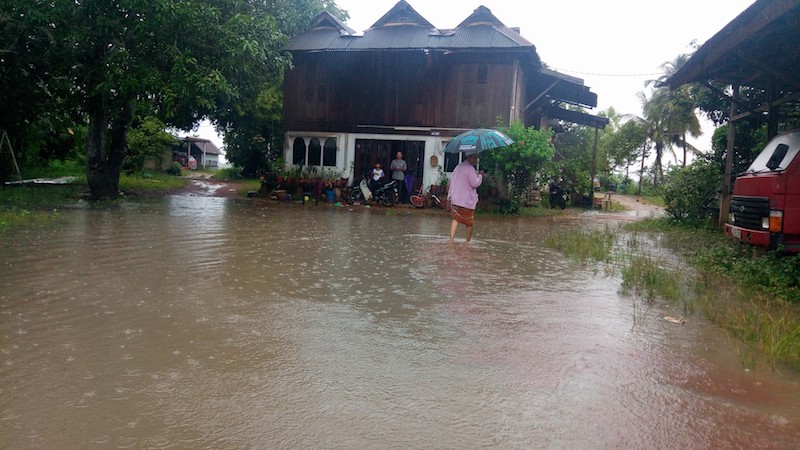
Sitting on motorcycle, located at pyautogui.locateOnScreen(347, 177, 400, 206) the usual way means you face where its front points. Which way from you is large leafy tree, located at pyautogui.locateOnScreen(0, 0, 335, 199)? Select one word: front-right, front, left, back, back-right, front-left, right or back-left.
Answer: front-left

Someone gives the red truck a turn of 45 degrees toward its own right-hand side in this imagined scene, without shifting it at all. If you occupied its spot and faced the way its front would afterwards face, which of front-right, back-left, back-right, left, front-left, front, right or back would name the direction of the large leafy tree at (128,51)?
front

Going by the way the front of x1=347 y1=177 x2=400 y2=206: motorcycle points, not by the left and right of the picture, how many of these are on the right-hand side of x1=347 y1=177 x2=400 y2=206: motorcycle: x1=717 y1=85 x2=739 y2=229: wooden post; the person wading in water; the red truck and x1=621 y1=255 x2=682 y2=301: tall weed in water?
0

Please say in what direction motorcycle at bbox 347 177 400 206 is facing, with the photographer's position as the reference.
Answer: facing to the left of the viewer

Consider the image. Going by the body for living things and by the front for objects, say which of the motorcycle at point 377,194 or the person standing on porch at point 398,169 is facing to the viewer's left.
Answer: the motorcycle

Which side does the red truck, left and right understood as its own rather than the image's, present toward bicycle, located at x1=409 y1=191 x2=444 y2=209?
right

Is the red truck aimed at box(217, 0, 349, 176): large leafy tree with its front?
no

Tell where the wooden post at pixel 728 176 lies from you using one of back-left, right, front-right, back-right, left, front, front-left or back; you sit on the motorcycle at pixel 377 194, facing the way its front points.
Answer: back-left

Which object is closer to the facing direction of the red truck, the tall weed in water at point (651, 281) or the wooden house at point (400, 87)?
the tall weed in water

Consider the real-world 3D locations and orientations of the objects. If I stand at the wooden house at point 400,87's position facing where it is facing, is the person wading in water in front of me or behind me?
in front

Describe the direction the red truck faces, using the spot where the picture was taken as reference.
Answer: facing the viewer and to the left of the viewer

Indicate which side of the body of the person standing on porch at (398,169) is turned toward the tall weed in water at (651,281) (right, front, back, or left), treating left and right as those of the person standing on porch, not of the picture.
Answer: front

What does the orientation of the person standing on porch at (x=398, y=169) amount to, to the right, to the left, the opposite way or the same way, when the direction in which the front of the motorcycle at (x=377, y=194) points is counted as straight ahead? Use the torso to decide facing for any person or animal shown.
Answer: to the left

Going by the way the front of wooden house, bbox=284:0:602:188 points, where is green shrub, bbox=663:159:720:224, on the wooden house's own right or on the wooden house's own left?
on the wooden house's own left

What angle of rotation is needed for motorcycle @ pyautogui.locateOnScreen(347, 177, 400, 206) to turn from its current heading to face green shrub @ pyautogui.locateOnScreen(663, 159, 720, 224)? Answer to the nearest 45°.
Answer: approximately 135° to its left

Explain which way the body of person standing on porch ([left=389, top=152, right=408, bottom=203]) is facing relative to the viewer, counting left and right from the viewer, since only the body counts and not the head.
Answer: facing the viewer

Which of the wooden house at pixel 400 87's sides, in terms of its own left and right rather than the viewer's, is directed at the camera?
front
